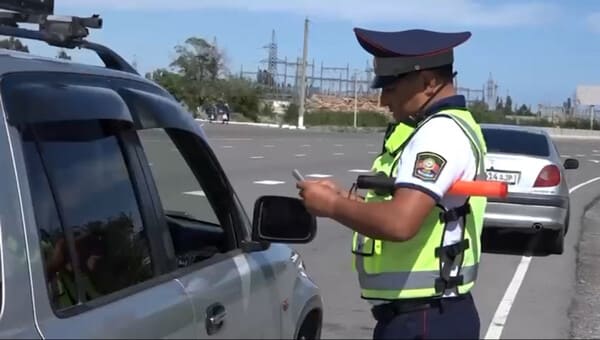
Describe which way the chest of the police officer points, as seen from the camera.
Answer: to the viewer's left

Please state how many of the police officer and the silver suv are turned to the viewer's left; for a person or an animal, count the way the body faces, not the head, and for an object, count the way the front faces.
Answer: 1

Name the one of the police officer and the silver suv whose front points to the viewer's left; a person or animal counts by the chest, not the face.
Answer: the police officer

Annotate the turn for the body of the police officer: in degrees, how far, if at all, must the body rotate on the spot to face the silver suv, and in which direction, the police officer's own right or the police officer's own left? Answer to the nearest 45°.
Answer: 0° — they already face it

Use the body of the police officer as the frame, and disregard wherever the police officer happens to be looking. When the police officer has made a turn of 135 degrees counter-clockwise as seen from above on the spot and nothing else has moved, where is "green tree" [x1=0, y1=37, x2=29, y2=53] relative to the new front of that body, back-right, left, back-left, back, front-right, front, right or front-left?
back-right

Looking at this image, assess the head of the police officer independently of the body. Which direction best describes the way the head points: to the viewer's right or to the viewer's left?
to the viewer's left
